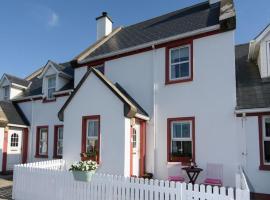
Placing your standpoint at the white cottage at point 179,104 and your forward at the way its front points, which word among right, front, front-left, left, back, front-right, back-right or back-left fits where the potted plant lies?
front

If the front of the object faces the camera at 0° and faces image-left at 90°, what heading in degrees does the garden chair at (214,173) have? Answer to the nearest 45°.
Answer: approximately 45°

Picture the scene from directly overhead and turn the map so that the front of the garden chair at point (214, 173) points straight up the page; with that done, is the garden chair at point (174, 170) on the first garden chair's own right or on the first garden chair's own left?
on the first garden chair's own right

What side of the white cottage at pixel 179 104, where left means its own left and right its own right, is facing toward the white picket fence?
front

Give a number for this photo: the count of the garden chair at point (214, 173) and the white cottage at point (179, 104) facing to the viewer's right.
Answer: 0

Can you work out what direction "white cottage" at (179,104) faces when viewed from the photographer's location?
facing the viewer and to the left of the viewer

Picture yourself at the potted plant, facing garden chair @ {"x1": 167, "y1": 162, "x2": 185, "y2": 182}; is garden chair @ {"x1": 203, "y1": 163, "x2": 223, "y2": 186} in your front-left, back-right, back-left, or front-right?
front-right
